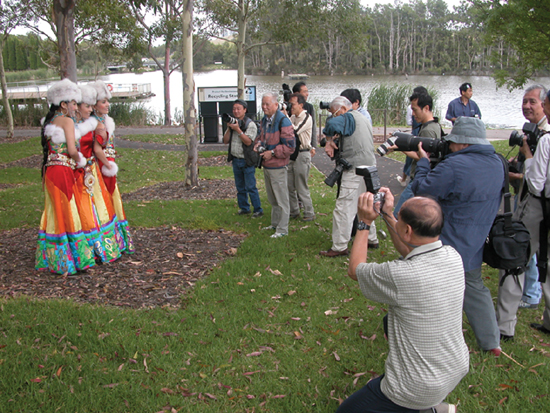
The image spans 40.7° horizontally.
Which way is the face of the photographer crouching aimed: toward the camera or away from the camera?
away from the camera

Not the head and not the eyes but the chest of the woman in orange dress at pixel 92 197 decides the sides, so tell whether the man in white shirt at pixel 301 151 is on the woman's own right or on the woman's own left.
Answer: on the woman's own left

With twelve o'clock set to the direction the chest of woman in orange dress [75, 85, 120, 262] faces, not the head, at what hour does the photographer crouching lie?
The photographer crouching is roughly at 1 o'clock from the woman in orange dress.

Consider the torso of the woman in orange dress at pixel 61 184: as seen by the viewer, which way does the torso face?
to the viewer's right

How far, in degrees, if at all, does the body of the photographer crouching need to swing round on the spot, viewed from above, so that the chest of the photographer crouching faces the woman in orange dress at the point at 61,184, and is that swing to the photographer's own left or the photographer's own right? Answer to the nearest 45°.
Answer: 0° — they already face them

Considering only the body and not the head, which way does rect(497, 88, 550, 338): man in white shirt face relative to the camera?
to the viewer's left

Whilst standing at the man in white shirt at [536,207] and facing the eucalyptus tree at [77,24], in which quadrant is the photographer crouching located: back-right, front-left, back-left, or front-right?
back-left

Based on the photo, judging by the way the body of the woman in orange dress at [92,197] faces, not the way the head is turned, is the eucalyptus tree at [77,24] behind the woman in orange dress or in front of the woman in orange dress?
behind

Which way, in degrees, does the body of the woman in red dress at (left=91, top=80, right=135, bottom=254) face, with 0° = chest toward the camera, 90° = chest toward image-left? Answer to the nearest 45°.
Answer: approximately 315°
